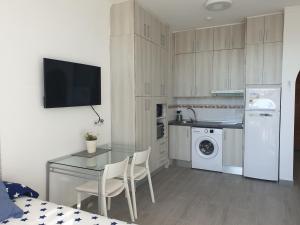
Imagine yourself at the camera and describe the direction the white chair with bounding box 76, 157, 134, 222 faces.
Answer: facing away from the viewer and to the left of the viewer

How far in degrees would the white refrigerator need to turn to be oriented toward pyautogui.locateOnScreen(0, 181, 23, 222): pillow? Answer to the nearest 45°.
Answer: approximately 45° to its right

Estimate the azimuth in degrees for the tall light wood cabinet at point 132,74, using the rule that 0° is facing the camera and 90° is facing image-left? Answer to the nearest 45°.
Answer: approximately 315°

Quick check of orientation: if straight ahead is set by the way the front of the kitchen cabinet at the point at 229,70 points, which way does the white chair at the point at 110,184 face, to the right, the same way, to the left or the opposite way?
to the right

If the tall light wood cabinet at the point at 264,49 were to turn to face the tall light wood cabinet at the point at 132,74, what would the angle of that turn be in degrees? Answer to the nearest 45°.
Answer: approximately 45° to its right

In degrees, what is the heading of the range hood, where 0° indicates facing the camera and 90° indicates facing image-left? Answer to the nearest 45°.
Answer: approximately 0°

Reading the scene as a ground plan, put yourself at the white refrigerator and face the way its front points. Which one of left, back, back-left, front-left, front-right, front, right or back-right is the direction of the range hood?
back-right
